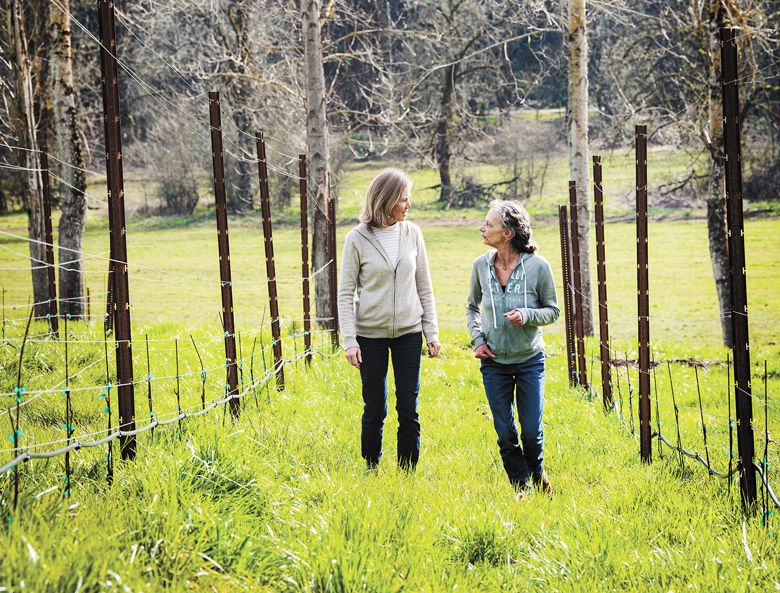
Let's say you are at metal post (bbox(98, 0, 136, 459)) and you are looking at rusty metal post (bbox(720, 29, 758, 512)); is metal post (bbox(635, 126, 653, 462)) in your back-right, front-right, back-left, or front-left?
front-left

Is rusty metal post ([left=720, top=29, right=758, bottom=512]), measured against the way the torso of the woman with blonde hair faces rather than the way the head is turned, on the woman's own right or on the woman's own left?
on the woman's own left

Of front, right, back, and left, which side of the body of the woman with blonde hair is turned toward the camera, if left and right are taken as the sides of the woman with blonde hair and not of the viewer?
front

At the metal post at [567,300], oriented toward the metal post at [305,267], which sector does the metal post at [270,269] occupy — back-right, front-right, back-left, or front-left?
front-left

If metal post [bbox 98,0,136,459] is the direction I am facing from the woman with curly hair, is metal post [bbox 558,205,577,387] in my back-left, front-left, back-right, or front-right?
back-right

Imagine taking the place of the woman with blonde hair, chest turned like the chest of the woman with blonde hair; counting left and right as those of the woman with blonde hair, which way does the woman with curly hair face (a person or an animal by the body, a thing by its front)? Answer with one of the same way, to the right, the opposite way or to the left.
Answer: the same way

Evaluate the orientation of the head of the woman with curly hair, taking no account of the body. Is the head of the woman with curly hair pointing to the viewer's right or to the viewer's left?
to the viewer's left

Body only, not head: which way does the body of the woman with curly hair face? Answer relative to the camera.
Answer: toward the camera

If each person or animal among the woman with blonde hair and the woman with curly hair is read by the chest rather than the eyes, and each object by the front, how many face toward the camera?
2

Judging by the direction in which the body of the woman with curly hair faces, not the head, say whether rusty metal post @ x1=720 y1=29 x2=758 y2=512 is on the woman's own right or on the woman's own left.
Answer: on the woman's own left

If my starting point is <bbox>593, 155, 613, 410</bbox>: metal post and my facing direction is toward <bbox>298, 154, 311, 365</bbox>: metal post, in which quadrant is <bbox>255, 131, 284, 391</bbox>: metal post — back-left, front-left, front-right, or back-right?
front-left

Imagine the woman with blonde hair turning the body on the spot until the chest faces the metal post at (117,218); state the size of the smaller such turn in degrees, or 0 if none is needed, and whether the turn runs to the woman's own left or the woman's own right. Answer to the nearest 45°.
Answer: approximately 45° to the woman's own right
